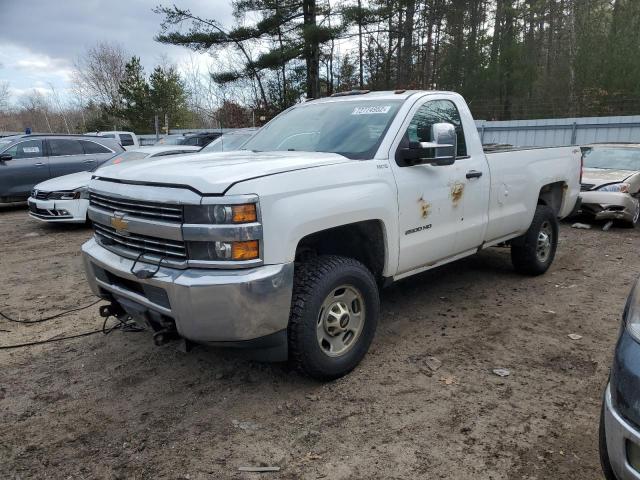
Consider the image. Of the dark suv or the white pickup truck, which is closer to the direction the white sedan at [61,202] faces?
the white pickup truck

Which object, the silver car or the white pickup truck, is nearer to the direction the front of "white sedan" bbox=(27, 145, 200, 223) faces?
the white pickup truck

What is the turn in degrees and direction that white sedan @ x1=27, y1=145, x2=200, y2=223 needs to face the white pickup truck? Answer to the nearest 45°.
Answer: approximately 45° to its left

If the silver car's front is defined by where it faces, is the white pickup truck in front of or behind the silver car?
in front

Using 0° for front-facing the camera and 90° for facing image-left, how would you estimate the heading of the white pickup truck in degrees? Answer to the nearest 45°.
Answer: approximately 45°

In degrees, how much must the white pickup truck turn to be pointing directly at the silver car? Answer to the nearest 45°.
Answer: approximately 180°

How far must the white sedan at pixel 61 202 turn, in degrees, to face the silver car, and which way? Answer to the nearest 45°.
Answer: approximately 135° to its left

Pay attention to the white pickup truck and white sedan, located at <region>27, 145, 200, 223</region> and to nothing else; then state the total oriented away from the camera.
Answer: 0

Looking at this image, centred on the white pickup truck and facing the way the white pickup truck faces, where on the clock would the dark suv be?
The dark suv is roughly at 3 o'clock from the white pickup truck.

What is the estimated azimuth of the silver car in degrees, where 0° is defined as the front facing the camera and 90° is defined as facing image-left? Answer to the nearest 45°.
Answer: approximately 45°

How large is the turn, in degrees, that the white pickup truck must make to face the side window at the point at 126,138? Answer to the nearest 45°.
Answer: approximately 90° to its right
